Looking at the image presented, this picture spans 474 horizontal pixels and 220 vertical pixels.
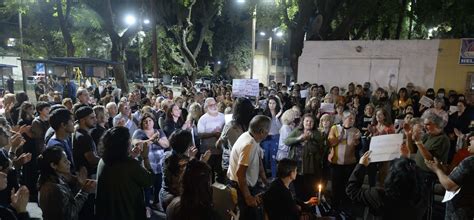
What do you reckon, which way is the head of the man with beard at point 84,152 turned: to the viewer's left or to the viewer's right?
to the viewer's right

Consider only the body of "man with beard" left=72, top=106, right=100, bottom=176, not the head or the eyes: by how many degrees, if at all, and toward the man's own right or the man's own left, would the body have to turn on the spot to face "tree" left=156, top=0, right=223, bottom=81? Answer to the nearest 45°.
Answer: approximately 90° to the man's own left

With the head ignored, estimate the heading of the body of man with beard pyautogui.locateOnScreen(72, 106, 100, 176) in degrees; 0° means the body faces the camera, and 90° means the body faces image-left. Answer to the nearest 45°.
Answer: approximately 270°

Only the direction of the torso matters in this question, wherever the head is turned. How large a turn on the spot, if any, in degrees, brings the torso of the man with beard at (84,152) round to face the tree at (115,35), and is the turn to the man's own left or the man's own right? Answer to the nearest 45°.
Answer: approximately 90° to the man's own left

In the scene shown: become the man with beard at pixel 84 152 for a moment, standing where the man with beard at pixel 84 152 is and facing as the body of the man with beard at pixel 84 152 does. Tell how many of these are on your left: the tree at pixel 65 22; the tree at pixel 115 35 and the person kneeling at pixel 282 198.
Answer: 2

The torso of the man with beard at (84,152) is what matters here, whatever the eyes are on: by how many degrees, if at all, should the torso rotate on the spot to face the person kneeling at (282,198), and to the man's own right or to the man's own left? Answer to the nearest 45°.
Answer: approximately 45° to the man's own right

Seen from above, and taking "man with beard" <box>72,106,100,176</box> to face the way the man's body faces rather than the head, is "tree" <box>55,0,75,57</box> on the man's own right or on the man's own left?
on the man's own left

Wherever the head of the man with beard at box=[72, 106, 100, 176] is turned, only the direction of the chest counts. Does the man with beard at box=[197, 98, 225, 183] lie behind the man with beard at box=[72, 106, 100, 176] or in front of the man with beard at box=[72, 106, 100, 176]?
in front

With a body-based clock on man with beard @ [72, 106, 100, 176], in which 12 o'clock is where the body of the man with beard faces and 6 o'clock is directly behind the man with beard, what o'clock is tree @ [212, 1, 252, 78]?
The tree is roughly at 10 o'clock from the man with beard.
